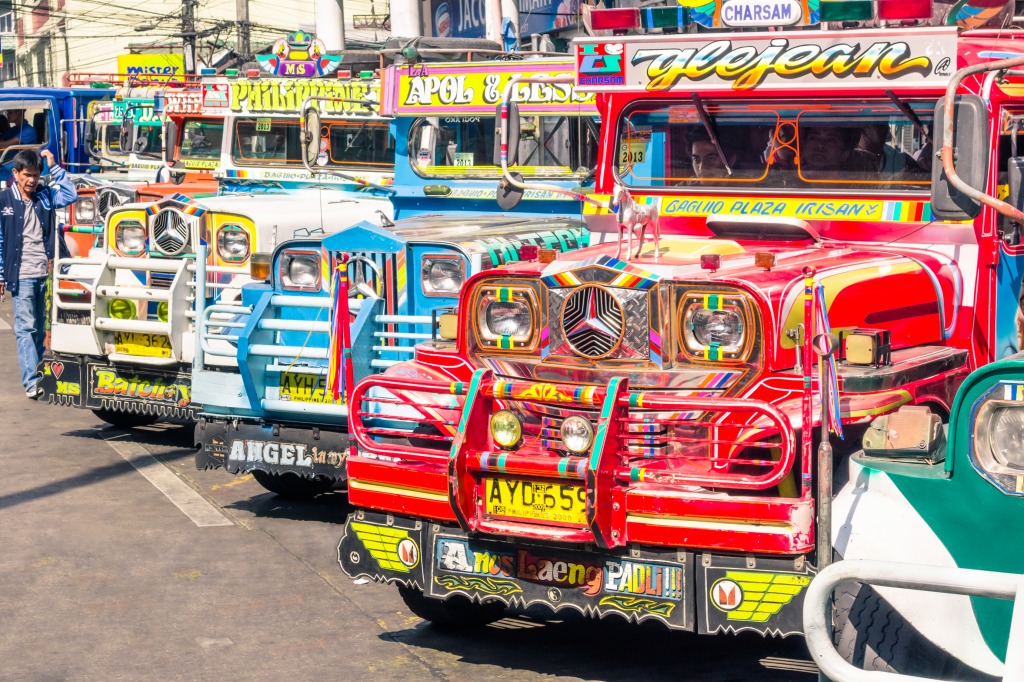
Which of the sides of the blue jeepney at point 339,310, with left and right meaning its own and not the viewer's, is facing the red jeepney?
left

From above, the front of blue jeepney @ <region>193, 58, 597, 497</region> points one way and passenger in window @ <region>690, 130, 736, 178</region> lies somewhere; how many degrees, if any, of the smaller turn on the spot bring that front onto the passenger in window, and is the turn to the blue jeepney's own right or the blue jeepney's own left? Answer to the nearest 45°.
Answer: approximately 90° to the blue jeepney's own left

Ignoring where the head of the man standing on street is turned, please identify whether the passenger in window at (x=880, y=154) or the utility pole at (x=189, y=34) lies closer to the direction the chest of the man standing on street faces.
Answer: the passenger in window

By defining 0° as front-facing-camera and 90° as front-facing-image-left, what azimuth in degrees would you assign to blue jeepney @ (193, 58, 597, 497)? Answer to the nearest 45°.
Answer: approximately 45°

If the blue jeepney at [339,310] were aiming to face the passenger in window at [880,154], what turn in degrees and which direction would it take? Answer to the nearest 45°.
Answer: approximately 90° to its left

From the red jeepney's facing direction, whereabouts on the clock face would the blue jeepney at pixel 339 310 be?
The blue jeepney is roughly at 3 o'clock from the red jeepney.

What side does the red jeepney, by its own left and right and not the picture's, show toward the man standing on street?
right

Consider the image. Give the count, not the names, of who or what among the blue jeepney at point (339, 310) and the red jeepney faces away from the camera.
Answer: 0

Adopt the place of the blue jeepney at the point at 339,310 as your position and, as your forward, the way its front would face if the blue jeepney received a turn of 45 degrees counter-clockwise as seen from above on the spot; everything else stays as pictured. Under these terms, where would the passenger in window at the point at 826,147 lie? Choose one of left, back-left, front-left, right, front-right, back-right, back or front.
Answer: front-left

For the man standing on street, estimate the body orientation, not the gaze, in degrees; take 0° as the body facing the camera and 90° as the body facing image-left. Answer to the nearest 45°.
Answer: approximately 0°

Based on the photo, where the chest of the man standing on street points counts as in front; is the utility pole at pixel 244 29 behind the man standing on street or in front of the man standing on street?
behind

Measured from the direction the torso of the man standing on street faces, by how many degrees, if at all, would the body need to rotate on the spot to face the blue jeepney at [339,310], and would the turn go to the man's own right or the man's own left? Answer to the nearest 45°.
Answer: approximately 45° to the man's own left
